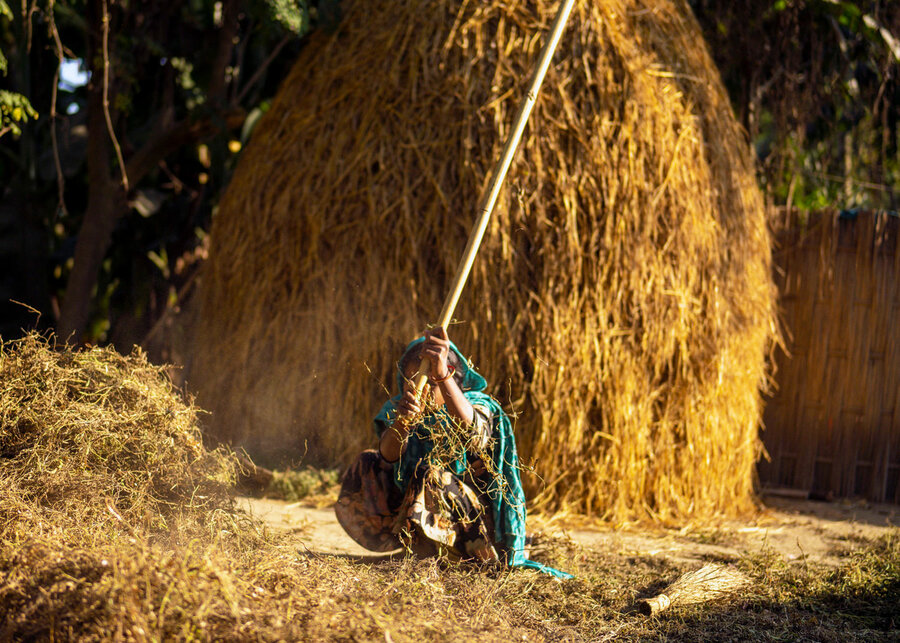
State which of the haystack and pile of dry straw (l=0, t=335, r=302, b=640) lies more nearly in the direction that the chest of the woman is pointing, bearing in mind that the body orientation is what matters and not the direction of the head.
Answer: the pile of dry straw

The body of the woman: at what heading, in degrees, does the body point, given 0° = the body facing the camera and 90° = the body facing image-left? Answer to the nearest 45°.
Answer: approximately 45°

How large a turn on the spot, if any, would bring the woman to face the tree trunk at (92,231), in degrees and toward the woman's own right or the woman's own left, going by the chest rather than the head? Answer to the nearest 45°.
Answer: approximately 90° to the woman's own right

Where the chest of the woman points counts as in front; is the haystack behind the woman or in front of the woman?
behind
